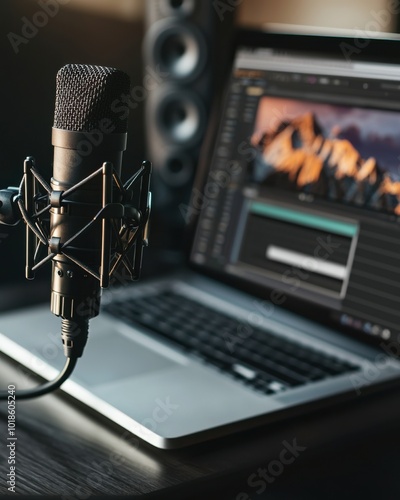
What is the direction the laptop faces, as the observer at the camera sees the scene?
facing the viewer and to the left of the viewer
